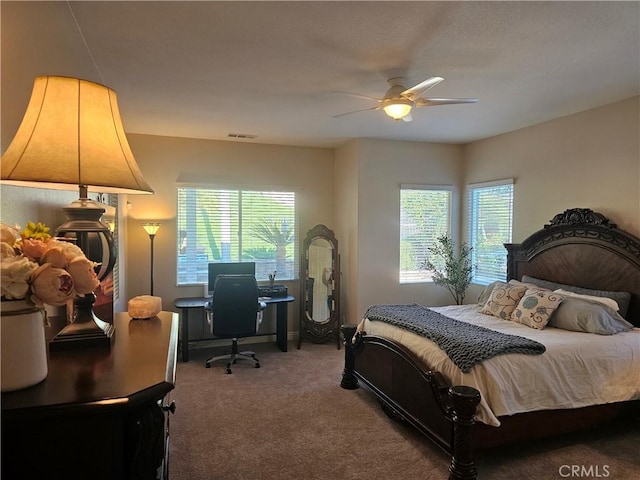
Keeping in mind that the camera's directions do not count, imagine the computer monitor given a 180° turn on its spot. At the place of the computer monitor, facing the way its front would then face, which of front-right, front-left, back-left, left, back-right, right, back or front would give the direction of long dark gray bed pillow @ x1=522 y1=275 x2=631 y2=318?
back-right

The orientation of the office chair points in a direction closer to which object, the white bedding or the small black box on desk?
the small black box on desk

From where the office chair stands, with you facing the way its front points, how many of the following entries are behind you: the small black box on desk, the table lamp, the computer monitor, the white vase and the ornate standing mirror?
2

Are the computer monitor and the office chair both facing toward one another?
yes

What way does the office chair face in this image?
away from the camera

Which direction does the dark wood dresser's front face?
to the viewer's right

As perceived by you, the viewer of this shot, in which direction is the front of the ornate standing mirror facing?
facing the viewer

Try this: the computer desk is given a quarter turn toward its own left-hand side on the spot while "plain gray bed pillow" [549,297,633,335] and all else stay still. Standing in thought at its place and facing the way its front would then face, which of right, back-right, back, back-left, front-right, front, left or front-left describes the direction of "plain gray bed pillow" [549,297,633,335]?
front-right

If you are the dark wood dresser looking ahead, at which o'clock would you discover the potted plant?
The potted plant is roughly at 11 o'clock from the dark wood dresser.

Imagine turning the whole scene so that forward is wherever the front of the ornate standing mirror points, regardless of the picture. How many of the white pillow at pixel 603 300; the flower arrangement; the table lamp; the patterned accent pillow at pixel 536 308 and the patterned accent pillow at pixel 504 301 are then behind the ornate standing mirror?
0

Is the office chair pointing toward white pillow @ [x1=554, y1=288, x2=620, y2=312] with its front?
no

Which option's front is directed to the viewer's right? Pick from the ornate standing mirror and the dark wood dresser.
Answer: the dark wood dresser

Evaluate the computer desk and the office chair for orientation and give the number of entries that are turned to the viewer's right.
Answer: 0

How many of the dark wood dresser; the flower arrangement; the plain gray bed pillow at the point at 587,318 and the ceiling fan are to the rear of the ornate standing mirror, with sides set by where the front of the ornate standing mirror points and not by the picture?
0

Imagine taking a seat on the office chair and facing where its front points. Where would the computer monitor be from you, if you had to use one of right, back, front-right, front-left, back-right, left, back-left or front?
front

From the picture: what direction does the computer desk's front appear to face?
toward the camera

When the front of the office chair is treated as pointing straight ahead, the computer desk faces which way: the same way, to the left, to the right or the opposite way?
the opposite way

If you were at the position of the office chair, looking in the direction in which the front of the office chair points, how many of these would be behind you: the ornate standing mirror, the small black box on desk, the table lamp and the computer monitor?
1
